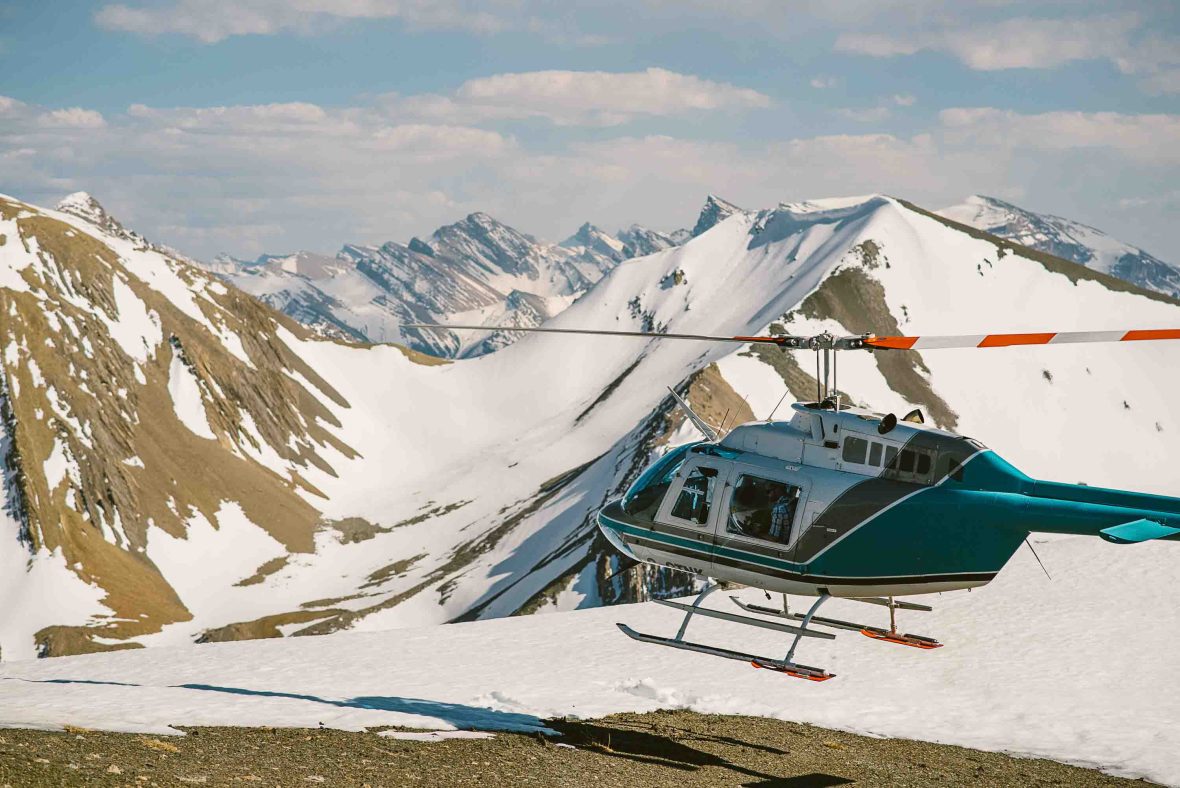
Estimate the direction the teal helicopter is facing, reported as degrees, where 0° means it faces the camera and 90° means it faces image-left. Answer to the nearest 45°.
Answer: approximately 135°
